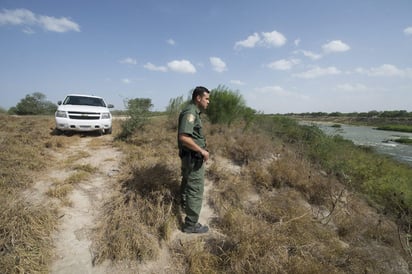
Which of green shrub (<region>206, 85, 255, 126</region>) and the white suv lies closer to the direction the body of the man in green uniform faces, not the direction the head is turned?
the green shrub

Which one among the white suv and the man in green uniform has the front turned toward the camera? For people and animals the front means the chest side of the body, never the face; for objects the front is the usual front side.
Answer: the white suv

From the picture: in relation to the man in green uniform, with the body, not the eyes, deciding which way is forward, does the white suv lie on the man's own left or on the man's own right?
on the man's own left

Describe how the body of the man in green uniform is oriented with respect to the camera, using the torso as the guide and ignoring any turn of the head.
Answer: to the viewer's right

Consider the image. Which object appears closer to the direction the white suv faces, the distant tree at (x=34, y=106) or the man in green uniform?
the man in green uniform

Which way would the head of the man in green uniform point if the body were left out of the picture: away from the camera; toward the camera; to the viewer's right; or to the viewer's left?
to the viewer's right

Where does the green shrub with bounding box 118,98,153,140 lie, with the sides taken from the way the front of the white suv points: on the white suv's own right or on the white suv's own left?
on the white suv's own left

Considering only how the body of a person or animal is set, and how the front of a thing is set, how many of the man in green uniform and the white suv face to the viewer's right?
1

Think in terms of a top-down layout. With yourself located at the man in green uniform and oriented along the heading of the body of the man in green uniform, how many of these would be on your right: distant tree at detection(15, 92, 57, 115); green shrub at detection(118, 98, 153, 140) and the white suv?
0

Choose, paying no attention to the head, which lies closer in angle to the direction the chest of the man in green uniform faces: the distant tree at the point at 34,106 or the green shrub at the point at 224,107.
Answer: the green shrub

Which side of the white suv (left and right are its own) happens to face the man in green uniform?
front

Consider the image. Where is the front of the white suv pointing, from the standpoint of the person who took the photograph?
facing the viewer

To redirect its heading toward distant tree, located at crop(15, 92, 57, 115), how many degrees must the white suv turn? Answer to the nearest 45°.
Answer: approximately 180°
